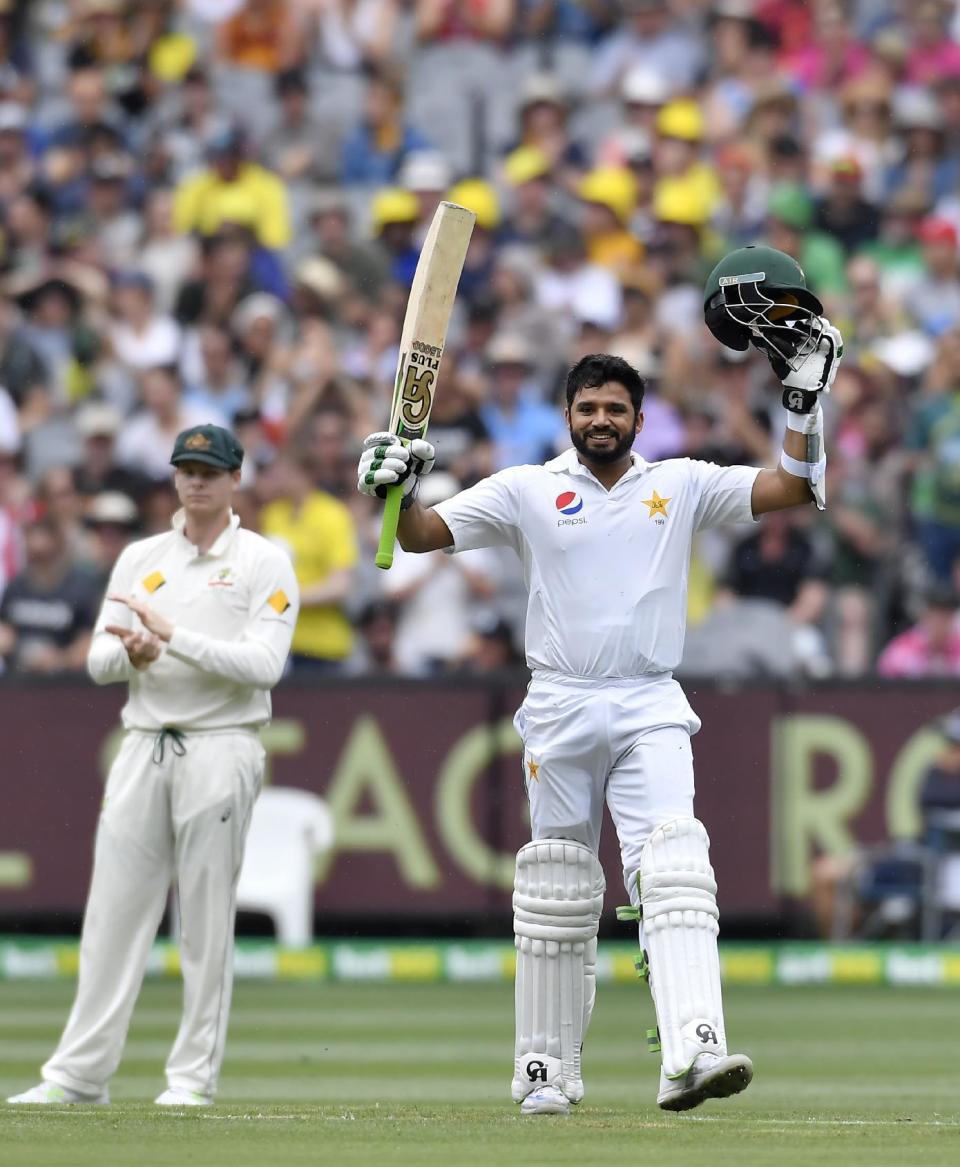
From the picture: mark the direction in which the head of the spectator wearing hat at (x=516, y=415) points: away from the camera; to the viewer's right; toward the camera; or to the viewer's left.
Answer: toward the camera

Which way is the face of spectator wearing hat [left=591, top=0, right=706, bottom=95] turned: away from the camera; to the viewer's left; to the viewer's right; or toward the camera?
toward the camera

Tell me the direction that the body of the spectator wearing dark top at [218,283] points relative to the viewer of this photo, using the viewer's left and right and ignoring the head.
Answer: facing the viewer

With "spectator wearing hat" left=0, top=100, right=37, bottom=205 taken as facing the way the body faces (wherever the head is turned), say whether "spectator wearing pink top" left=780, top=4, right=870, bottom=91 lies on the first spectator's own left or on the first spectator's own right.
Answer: on the first spectator's own left

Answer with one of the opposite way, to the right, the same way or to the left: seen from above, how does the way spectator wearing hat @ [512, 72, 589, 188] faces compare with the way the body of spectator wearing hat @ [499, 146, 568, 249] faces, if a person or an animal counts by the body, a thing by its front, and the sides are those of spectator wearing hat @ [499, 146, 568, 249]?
the same way

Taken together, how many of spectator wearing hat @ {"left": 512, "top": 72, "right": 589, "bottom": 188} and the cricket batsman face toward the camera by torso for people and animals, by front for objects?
2

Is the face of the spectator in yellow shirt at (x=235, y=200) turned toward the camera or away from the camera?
toward the camera

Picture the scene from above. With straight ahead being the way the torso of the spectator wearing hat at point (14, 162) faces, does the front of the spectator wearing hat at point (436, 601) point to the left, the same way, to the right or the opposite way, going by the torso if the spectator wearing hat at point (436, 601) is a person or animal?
the same way

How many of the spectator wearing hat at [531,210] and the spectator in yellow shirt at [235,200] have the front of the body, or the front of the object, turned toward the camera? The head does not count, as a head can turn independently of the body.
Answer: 2

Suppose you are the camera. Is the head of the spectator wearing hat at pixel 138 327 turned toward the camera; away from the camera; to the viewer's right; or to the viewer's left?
toward the camera

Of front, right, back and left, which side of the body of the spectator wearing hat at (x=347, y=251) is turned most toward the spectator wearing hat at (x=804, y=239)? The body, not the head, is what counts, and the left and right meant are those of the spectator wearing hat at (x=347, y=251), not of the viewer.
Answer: left

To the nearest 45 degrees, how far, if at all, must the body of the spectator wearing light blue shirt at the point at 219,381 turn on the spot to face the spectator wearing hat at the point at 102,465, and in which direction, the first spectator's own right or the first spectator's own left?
approximately 45° to the first spectator's own right

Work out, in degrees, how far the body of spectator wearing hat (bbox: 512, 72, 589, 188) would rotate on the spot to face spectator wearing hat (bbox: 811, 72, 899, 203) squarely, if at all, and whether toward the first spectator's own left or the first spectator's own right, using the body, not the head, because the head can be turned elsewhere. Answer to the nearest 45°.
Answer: approximately 90° to the first spectator's own left

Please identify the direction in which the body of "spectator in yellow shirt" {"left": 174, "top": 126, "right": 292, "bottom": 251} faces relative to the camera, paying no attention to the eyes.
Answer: toward the camera

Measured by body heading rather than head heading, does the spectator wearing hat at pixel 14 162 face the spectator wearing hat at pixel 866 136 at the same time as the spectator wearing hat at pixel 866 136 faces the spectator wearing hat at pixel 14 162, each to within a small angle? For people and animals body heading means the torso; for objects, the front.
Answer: no

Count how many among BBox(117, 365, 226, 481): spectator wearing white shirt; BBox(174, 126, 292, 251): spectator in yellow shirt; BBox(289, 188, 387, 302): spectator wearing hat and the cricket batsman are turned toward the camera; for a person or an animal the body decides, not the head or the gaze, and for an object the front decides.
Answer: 4

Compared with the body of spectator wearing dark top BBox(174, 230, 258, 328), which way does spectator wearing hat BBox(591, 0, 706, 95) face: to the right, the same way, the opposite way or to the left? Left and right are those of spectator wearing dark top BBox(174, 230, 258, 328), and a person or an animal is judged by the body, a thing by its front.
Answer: the same way

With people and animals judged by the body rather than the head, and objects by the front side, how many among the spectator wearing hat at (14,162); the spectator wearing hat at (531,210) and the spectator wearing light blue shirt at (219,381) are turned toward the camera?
3

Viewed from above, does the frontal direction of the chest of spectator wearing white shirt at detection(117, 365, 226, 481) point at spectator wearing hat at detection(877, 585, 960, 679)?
no

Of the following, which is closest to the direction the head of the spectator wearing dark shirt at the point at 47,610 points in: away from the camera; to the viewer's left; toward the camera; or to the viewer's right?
toward the camera

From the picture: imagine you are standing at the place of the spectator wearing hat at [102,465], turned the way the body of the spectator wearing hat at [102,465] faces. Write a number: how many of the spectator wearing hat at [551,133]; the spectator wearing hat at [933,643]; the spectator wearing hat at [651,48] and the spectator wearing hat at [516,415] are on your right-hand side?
0
